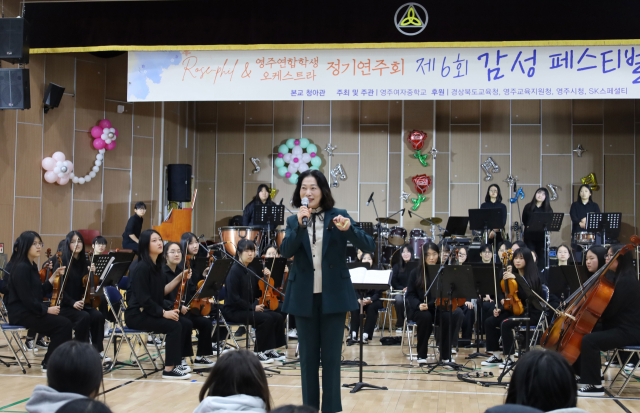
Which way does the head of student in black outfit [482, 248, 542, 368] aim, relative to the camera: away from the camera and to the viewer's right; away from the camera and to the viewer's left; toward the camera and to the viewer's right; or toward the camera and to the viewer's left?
toward the camera and to the viewer's left

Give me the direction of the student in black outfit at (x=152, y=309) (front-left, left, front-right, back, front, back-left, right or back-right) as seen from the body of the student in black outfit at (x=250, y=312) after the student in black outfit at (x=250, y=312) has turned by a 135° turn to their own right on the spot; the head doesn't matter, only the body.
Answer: front

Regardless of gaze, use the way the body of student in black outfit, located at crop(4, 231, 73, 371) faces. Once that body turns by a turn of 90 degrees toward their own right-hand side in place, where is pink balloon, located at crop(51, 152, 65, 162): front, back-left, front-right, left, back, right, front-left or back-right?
back

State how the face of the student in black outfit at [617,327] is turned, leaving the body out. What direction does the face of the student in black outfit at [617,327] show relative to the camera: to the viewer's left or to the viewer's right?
to the viewer's left

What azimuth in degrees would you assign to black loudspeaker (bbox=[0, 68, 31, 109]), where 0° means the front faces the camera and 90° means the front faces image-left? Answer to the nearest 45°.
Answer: approximately 0°

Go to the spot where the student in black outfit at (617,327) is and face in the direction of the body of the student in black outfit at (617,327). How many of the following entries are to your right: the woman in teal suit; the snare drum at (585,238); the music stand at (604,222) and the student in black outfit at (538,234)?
3

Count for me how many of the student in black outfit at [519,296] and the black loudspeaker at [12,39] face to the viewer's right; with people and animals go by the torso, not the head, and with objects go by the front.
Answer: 0

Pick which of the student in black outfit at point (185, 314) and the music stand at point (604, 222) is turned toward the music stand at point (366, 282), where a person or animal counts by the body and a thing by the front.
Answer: the student in black outfit

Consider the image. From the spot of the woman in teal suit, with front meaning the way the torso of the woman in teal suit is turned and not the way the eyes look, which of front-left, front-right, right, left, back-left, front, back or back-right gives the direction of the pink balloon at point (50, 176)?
back-right

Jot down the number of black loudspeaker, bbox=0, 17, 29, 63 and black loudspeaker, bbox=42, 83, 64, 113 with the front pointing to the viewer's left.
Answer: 0

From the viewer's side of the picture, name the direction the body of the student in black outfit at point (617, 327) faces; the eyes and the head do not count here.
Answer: to the viewer's left

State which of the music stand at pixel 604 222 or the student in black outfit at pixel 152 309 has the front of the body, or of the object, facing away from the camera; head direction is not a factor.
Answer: the music stand

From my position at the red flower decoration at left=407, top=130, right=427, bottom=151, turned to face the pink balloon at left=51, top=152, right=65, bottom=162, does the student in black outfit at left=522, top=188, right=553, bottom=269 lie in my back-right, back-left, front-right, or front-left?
back-left

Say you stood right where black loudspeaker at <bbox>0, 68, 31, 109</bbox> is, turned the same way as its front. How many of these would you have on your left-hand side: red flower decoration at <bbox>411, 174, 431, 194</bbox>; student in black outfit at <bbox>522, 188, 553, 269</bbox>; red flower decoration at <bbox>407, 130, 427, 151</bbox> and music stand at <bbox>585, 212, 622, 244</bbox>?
4
